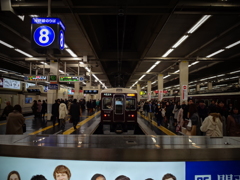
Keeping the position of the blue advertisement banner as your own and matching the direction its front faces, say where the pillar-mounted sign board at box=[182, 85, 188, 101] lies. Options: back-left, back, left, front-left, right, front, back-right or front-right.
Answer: back

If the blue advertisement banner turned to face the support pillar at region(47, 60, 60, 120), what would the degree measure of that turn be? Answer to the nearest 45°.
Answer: approximately 135° to its right

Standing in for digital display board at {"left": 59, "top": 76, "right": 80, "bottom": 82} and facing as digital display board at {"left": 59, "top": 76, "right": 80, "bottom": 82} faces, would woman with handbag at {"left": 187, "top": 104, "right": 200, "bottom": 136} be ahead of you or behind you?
ahead

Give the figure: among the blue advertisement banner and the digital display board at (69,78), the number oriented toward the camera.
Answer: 2

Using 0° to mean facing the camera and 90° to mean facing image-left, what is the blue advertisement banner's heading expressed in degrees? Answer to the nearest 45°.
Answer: approximately 0°

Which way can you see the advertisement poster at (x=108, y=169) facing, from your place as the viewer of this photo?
facing the viewer

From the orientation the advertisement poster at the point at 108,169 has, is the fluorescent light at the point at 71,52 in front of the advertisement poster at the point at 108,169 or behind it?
behind

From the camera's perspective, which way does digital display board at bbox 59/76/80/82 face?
toward the camera

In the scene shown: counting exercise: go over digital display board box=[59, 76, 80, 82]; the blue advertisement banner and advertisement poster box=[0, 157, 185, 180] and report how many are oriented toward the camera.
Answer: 3

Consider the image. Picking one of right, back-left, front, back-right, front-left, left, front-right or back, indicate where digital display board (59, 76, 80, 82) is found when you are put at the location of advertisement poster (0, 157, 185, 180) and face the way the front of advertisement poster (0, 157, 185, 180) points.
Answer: back
